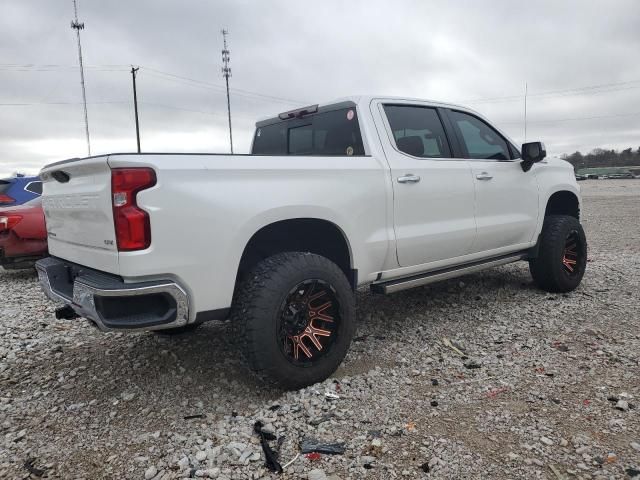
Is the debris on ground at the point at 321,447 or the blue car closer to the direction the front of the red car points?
the blue car

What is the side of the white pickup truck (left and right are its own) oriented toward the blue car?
left

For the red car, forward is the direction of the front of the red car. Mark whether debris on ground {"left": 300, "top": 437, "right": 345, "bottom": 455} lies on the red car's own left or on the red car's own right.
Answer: on the red car's own right

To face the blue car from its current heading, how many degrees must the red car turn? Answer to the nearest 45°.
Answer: approximately 45° to its left

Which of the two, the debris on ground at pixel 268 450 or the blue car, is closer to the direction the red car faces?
the blue car

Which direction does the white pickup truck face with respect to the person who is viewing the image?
facing away from the viewer and to the right of the viewer

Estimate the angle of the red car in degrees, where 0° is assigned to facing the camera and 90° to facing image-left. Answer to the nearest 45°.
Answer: approximately 225°

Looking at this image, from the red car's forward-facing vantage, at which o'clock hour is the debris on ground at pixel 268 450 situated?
The debris on ground is roughly at 4 o'clock from the red car.
